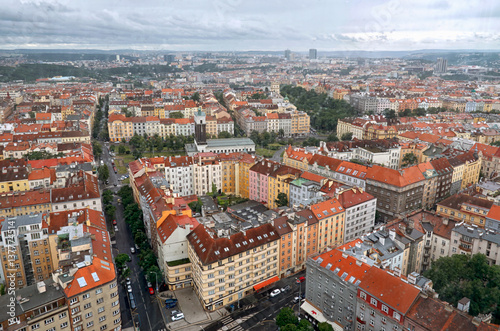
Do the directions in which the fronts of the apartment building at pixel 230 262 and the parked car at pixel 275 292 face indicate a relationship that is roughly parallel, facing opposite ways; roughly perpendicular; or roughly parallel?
roughly perpendicular

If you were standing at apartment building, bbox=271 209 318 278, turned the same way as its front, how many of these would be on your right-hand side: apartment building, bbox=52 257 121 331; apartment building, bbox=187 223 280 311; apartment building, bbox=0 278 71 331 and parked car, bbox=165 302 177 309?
4

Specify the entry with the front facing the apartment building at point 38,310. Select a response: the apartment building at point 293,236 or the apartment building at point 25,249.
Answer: the apartment building at point 25,249

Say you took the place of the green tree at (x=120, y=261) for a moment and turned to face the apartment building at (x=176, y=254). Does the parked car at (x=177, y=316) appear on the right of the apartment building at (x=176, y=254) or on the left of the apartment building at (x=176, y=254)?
right

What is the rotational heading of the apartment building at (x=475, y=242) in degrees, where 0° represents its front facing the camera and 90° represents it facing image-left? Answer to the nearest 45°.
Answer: approximately 45°

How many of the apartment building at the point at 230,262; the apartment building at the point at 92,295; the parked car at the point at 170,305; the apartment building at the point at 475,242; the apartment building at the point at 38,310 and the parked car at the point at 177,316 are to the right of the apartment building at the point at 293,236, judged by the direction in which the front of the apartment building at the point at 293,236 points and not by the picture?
5

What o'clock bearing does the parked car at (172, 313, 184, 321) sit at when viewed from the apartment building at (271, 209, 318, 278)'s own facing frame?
The parked car is roughly at 3 o'clock from the apartment building.

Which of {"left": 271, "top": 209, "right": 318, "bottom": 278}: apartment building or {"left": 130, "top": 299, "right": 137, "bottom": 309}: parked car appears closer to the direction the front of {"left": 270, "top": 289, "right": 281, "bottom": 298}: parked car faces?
the parked car
